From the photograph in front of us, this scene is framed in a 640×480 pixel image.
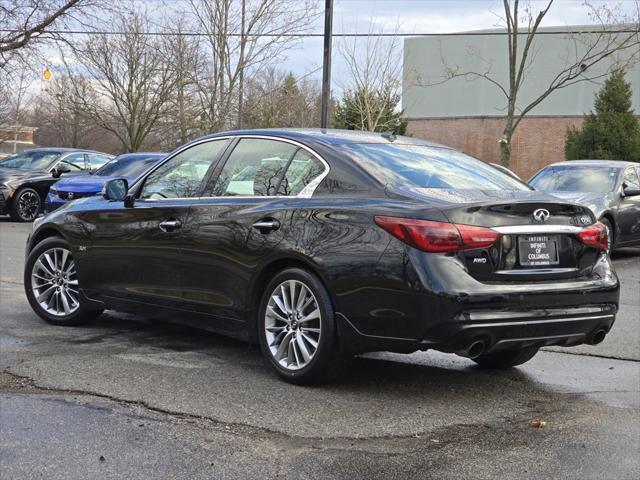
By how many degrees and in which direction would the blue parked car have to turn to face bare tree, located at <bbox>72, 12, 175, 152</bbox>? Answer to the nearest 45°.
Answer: approximately 135° to its right

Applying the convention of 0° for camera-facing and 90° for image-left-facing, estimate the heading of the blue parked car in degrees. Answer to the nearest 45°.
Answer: approximately 45°

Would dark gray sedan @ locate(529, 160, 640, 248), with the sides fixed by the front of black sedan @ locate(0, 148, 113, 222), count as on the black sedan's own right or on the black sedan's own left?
on the black sedan's own left

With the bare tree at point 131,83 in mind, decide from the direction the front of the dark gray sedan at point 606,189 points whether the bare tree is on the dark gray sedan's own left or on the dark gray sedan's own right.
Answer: on the dark gray sedan's own right

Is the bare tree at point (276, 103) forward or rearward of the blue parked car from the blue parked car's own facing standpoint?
rearward

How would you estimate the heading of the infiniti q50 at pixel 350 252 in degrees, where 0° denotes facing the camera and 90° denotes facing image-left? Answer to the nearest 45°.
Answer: approximately 135°

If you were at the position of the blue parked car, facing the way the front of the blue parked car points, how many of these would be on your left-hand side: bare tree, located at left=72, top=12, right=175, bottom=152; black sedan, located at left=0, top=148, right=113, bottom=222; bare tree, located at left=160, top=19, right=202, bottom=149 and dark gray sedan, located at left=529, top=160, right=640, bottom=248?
1

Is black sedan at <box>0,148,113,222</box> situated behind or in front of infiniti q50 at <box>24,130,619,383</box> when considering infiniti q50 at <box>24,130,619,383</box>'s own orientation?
in front

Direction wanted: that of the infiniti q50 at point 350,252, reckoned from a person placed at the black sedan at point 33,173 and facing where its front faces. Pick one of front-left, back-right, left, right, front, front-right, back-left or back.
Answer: front-left

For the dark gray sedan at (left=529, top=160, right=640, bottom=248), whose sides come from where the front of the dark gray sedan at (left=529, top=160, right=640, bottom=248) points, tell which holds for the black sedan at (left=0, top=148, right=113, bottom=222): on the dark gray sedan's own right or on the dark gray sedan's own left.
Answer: on the dark gray sedan's own right

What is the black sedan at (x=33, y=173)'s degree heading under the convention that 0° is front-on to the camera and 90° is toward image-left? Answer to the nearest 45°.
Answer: approximately 45°

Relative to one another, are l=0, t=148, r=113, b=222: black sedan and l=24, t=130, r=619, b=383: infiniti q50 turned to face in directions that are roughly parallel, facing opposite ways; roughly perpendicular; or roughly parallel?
roughly perpendicular

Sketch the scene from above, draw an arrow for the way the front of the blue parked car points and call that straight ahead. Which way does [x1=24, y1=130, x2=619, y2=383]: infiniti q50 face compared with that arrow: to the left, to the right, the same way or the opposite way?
to the right
